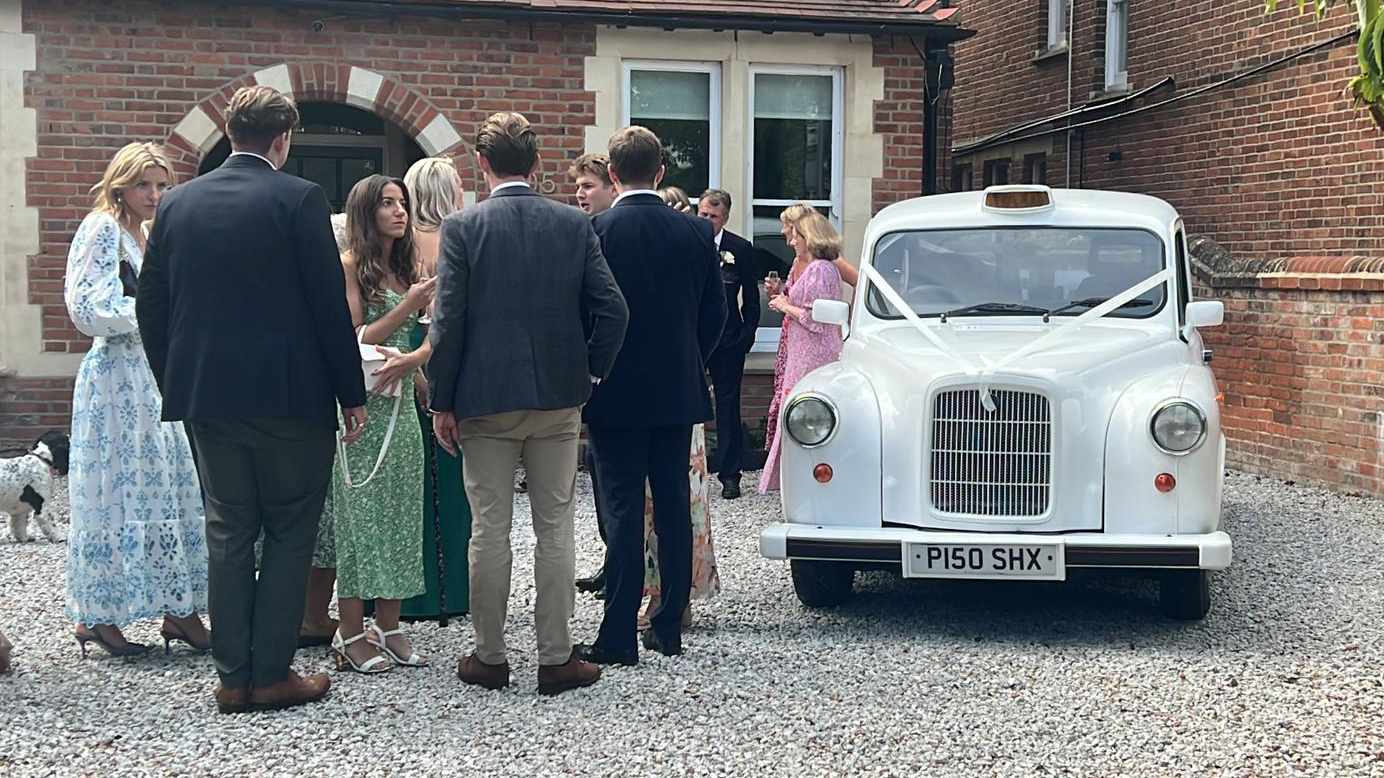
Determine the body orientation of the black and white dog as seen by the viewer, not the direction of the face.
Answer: to the viewer's right

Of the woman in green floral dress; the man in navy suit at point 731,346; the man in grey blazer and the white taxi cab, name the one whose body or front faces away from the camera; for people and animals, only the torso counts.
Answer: the man in grey blazer

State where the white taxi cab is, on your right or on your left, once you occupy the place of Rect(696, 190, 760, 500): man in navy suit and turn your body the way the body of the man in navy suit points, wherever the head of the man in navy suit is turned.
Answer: on your left

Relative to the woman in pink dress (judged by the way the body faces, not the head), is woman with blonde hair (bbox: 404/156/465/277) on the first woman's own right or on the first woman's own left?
on the first woman's own left

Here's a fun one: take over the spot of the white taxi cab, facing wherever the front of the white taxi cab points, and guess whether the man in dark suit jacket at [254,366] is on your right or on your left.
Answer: on your right

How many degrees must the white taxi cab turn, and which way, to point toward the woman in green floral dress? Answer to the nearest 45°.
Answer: approximately 45° to its right

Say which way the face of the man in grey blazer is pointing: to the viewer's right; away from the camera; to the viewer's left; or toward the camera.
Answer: away from the camera

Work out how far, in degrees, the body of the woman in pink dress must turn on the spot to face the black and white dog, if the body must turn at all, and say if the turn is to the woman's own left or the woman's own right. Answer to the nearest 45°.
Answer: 0° — they already face it

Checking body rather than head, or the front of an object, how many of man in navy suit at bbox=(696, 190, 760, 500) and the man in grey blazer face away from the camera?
1

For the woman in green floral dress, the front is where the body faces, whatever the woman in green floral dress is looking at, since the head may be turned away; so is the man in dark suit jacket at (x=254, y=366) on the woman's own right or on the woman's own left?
on the woman's own right

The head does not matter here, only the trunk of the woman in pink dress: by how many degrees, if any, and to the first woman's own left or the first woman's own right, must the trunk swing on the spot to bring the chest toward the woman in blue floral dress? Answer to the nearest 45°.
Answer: approximately 45° to the first woman's own left

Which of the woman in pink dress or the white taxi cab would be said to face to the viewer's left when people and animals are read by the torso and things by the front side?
the woman in pink dress

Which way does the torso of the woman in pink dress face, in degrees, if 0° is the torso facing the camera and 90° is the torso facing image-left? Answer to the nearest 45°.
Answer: approximately 90°

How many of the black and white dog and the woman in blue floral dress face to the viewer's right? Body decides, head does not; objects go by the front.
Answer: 2

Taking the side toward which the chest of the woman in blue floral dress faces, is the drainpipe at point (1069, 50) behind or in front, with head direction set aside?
in front

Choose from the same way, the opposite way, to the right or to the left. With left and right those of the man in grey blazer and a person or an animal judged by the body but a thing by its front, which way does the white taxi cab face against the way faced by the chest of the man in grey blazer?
the opposite way
